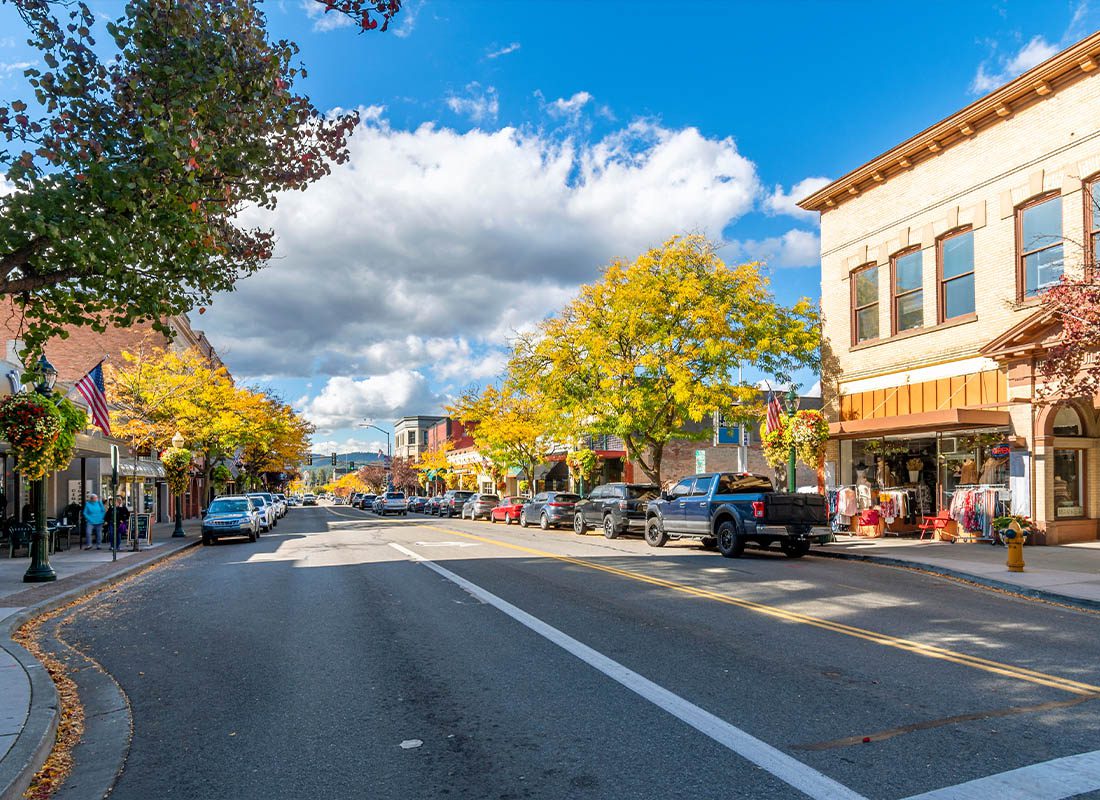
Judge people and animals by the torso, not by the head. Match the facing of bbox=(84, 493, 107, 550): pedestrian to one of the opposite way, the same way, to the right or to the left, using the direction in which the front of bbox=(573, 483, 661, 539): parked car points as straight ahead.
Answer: the opposite way

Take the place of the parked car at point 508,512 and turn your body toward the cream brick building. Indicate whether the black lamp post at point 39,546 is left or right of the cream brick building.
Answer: right

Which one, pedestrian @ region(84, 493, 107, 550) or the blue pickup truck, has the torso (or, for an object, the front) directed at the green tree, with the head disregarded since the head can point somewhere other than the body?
the pedestrian

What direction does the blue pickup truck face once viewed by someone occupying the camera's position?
facing away from the viewer and to the left of the viewer

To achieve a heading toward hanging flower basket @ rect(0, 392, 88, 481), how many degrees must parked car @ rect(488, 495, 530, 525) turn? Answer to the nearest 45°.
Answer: approximately 135° to its left

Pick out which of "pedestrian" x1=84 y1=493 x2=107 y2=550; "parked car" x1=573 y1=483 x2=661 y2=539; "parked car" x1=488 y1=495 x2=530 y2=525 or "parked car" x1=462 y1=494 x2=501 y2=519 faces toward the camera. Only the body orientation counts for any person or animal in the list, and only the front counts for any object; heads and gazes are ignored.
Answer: the pedestrian

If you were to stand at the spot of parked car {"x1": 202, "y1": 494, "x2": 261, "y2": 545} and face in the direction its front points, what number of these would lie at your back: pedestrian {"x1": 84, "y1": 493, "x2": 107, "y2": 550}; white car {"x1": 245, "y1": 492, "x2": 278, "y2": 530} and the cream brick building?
1

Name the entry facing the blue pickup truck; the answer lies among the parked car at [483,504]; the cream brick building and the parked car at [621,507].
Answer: the cream brick building

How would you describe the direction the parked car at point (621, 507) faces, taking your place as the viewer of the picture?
facing away from the viewer and to the left of the viewer

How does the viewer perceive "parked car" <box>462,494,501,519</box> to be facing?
facing away from the viewer and to the left of the viewer

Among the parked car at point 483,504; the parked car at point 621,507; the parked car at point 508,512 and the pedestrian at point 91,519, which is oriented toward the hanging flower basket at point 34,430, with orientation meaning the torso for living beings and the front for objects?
the pedestrian

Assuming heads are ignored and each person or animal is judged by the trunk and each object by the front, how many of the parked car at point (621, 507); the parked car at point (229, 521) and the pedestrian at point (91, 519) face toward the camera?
2

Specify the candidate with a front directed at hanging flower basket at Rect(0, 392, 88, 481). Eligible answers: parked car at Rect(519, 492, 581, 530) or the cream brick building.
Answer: the cream brick building
